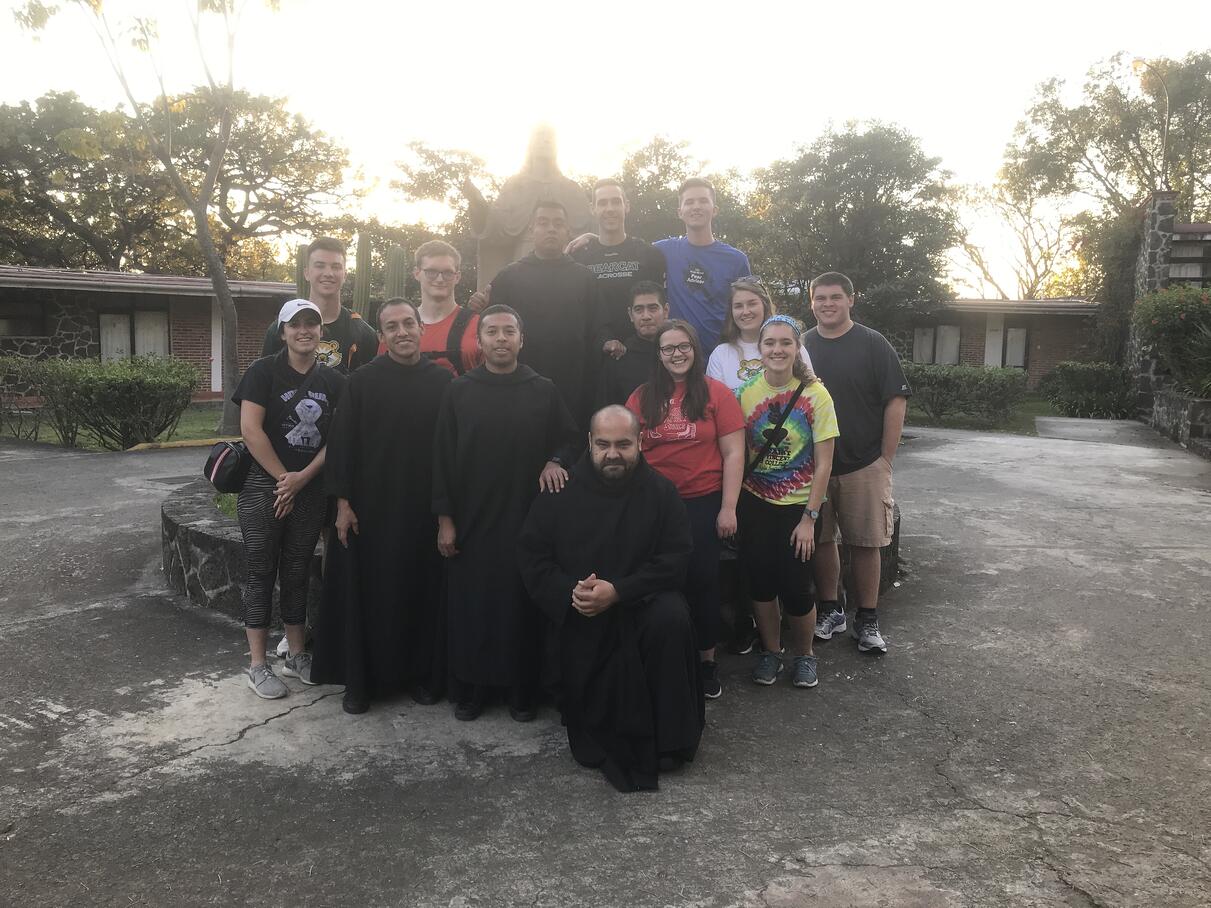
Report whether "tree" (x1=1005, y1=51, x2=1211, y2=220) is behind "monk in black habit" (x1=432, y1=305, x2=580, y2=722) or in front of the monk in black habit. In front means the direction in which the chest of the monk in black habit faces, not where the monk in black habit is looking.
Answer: behind

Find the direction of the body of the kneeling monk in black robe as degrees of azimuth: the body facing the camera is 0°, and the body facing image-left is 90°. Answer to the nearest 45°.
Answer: approximately 0°

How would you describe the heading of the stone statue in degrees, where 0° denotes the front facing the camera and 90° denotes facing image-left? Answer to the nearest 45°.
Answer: approximately 0°

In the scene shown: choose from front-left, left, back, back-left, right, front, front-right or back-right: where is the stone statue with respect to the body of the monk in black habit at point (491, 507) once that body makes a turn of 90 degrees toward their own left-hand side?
left

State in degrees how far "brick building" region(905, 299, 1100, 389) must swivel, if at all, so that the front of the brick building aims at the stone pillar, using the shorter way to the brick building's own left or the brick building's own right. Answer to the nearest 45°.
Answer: approximately 45° to the brick building's own left

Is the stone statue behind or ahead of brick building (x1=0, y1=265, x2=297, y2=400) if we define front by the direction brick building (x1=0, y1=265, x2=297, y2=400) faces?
ahead

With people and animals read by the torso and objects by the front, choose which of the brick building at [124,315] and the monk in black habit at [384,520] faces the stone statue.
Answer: the brick building
